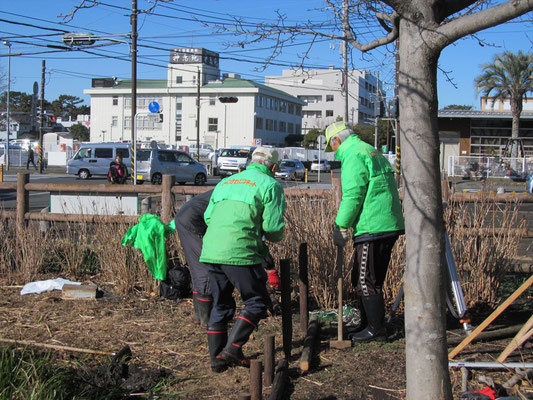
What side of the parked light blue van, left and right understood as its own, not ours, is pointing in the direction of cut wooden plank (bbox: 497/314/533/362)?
left

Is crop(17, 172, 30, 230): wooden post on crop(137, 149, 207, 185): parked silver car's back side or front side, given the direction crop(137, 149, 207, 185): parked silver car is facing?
on the back side

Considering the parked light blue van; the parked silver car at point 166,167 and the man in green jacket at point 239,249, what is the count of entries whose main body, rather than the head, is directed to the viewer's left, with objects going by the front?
1

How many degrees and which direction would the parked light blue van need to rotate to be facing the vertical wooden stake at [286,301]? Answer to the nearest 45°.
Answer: approximately 90° to its left

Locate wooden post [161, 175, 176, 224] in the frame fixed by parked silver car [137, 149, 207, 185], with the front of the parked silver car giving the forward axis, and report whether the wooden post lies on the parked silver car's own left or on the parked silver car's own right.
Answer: on the parked silver car's own right

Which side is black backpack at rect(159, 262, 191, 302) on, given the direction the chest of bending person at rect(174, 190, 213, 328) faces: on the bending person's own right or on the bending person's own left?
on the bending person's own left

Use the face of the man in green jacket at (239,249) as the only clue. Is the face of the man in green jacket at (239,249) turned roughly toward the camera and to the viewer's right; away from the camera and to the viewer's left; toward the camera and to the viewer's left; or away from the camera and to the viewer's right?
away from the camera and to the viewer's right

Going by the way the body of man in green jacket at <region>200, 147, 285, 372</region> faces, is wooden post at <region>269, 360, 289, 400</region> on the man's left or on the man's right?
on the man's right

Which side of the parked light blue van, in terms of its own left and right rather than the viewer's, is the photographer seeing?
left

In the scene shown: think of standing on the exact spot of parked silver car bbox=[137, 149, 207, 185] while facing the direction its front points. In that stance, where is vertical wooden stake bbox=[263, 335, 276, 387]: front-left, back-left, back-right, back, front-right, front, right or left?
back-right
